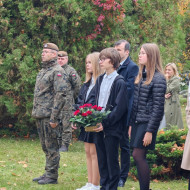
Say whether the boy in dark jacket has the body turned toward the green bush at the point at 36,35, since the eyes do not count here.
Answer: no

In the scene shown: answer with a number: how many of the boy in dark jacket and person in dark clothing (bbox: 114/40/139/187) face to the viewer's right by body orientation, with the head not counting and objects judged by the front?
0

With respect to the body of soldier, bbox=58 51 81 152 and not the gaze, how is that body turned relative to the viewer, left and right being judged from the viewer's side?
facing the viewer and to the left of the viewer

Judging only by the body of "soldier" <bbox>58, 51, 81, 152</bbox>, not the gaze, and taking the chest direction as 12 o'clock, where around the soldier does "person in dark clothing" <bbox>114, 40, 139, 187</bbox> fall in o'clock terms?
The person in dark clothing is roughly at 10 o'clock from the soldier.

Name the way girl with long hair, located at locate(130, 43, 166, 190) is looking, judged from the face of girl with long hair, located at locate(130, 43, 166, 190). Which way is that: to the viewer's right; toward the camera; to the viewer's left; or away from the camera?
to the viewer's left

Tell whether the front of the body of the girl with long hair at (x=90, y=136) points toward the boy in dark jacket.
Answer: no

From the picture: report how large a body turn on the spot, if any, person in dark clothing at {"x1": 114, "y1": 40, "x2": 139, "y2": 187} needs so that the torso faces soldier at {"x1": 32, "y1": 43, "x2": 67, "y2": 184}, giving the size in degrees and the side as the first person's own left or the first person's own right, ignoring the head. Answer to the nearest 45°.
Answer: approximately 45° to the first person's own right

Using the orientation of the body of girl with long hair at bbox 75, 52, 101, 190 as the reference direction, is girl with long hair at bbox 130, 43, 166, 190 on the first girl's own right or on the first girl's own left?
on the first girl's own left

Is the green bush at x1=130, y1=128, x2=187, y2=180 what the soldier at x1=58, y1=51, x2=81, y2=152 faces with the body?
no

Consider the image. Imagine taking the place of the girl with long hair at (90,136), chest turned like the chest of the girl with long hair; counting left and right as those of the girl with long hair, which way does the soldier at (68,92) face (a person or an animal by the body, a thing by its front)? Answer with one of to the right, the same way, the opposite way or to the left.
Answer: the same way

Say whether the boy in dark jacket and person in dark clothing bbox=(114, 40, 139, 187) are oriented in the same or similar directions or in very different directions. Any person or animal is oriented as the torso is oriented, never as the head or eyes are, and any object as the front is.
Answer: same or similar directions

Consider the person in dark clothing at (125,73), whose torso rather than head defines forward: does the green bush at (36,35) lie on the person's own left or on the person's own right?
on the person's own right

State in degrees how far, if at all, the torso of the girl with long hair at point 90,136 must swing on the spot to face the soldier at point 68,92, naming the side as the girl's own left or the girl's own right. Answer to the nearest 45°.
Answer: approximately 135° to the girl's own right

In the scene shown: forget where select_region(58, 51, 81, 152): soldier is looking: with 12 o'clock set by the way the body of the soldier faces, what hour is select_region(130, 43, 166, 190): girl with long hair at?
The girl with long hair is roughly at 10 o'clock from the soldier.
